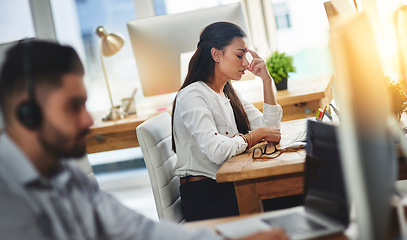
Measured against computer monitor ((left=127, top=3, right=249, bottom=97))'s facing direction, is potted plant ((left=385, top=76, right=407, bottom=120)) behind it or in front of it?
behind

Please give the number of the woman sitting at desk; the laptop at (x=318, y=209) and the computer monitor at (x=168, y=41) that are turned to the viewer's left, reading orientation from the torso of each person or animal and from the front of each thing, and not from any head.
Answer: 1

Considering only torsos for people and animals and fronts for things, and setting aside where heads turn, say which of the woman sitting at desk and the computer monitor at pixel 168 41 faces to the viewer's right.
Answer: the woman sitting at desk

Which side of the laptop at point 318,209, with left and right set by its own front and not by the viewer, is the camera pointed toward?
left

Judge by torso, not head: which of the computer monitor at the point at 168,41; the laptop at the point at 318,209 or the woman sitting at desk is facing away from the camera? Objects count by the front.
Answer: the computer monitor

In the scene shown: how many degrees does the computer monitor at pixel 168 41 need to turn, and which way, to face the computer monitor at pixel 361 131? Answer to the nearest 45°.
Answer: approximately 180°

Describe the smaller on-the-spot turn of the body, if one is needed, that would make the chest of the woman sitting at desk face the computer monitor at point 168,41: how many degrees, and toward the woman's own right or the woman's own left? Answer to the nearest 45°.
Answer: approximately 90° to the woman's own left

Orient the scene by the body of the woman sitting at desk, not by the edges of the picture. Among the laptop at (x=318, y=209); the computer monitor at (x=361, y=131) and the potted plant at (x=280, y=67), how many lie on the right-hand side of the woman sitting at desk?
2

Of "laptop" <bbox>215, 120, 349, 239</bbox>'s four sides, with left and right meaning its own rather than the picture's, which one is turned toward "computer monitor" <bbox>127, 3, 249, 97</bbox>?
right

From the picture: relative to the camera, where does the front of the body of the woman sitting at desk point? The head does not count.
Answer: to the viewer's right

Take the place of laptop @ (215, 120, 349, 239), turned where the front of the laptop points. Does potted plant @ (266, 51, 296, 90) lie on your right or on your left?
on your right

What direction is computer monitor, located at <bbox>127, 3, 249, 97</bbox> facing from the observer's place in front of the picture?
facing away from the viewer

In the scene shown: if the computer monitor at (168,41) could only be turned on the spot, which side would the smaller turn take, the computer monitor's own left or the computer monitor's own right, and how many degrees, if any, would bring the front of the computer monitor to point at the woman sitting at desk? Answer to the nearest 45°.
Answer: approximately 180°

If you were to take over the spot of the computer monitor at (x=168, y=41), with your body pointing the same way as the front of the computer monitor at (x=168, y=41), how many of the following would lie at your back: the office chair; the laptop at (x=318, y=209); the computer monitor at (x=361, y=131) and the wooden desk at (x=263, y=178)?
4

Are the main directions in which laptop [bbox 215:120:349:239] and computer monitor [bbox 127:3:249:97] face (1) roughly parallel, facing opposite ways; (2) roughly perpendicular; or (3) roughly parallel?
roughly perpendicular
